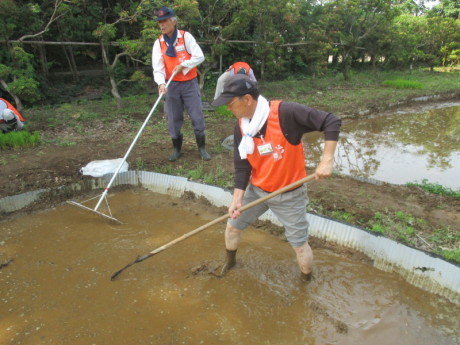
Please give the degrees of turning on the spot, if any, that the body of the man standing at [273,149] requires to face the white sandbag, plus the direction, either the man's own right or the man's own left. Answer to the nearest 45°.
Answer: approximately 90° to the man's own right

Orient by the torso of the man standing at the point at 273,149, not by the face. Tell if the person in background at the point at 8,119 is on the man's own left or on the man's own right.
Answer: on the man's own right

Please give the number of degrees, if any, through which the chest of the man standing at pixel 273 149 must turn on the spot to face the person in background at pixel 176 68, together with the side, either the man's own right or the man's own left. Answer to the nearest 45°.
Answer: approximately 90° to the man's own right

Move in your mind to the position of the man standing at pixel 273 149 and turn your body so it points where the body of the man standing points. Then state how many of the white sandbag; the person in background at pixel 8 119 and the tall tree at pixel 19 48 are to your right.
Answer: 3

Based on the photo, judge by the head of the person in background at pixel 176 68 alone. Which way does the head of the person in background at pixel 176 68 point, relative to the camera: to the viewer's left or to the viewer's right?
to the viewer's left

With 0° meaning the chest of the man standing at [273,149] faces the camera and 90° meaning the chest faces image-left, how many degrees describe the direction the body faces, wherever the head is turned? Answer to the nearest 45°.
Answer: approximately 45°

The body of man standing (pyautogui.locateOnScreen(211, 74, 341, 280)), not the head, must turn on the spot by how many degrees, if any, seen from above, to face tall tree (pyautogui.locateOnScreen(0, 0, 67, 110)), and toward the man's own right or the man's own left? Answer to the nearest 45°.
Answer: approximately 90° to the man's own right

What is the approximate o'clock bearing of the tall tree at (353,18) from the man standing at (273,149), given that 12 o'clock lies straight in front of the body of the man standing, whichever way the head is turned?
The tall tree is roughly at 5 o'clock from the man standing.
